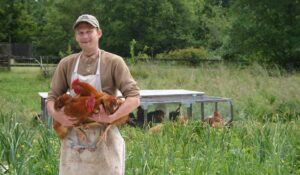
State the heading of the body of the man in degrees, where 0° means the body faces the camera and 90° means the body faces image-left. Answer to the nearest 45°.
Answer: approximately 0°

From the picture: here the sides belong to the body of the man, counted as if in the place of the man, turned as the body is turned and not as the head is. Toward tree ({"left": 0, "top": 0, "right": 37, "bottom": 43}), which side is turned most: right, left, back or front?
back

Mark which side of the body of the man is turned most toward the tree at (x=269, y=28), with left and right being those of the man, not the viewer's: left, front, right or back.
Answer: back
